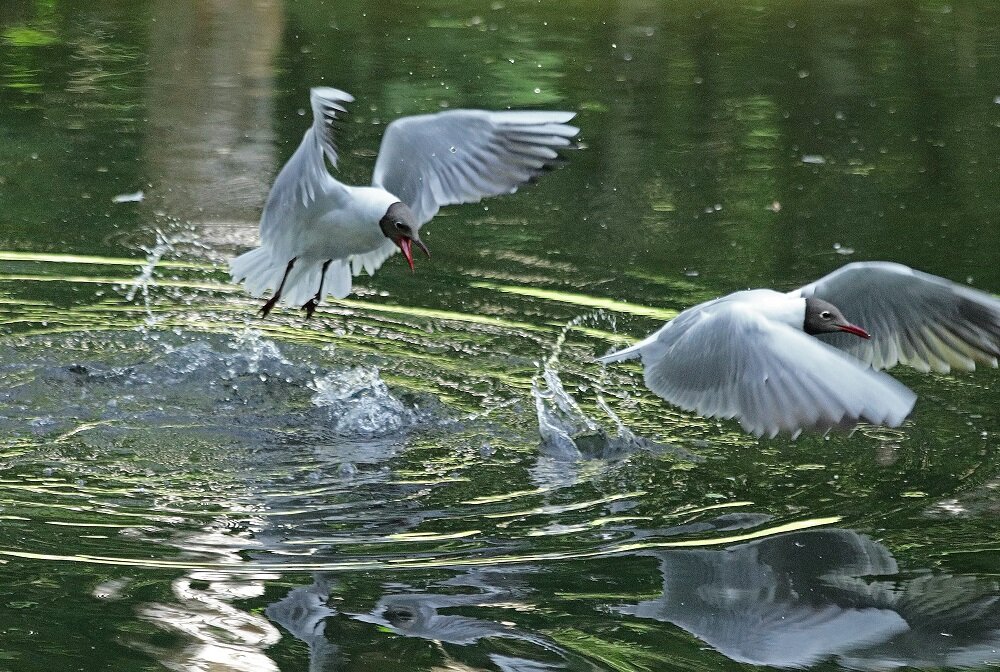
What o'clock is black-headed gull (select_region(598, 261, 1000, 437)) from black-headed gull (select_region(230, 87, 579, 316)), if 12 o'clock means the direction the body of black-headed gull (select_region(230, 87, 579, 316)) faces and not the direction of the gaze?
black-headed gull (select_region(598, 261, 1000, 437)) is roughly at 12 o'clock from black-headed gull (select_region(230, 87, 579, 316)).
